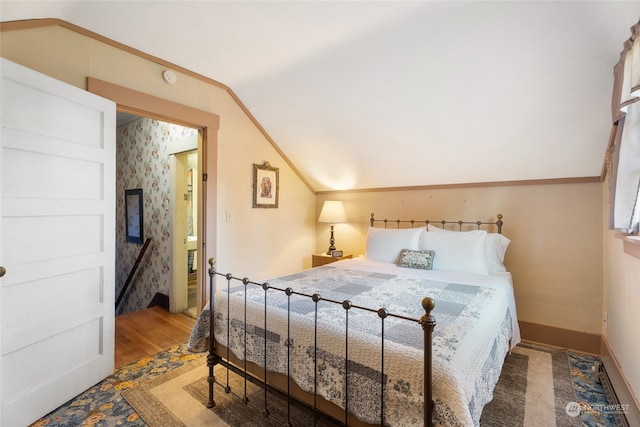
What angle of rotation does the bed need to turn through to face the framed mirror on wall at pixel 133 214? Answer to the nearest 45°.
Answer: approximately 90° to its right

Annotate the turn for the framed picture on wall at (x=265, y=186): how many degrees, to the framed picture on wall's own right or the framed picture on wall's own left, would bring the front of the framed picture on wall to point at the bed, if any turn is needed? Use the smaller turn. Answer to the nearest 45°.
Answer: approximately 45° to the framed picture on wall's own right

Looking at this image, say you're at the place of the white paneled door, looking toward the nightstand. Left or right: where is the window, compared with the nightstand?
right

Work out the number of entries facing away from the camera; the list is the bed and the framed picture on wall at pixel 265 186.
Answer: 0

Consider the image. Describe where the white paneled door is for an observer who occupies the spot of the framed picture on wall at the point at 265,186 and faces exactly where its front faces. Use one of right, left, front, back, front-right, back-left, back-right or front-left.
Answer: right

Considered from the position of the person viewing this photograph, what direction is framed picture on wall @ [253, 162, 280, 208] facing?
facing the viewer and to the right of the viewer

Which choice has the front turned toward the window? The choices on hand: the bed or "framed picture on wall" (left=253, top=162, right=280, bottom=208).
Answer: the framed picture on wall

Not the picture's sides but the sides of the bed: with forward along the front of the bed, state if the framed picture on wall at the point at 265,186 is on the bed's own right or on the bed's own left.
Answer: on the bed's own right
